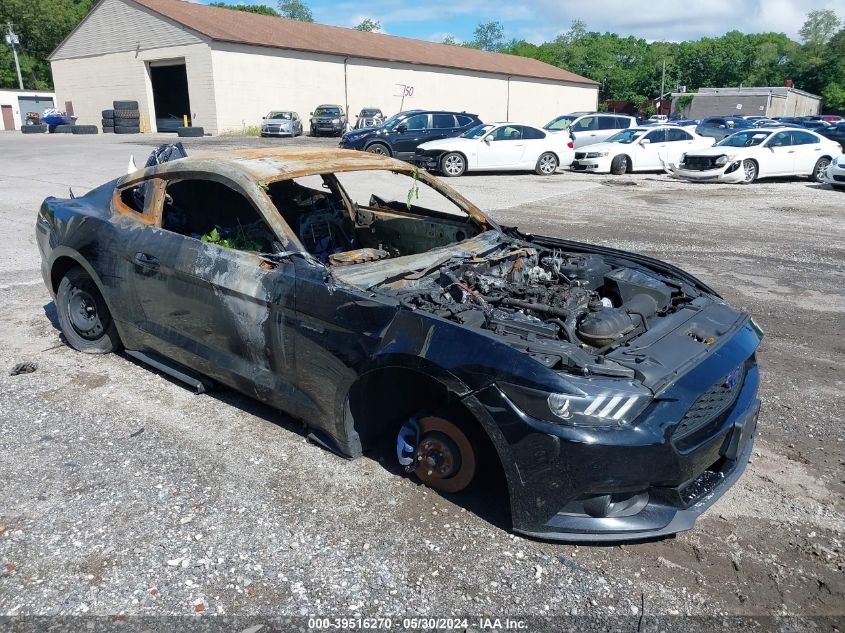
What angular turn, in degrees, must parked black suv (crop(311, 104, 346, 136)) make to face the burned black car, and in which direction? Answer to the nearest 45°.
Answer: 0° — it already faces it

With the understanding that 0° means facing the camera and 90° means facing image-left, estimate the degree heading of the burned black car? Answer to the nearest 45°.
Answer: approximately 315°

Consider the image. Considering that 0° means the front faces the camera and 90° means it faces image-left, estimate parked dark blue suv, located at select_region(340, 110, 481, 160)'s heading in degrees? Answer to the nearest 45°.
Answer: approximately 45°

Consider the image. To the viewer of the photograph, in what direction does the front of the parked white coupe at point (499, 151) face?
facing to the left of the viewer

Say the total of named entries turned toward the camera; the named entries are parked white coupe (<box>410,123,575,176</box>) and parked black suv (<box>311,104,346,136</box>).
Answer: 1
